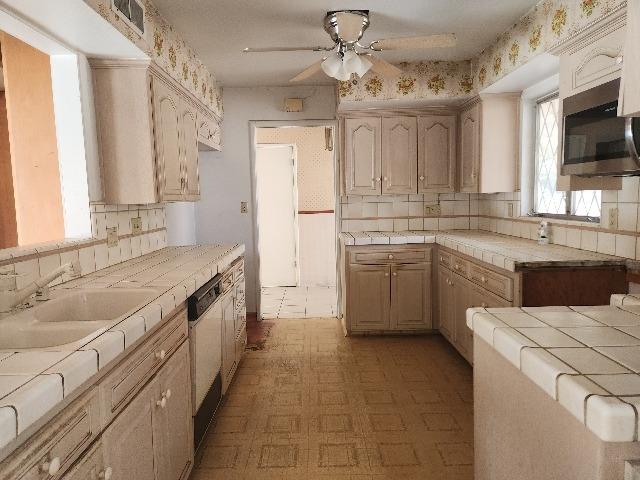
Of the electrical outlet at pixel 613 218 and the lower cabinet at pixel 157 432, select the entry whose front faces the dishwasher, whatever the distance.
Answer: the electrical outlet

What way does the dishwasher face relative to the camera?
to the viewer's right

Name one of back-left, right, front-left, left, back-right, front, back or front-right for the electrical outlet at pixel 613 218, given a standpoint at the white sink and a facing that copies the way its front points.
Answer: front-left

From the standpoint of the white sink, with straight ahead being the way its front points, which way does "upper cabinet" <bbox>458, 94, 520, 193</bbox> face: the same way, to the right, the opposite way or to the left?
the opposite way

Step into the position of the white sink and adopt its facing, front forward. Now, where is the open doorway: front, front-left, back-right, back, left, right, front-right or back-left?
left

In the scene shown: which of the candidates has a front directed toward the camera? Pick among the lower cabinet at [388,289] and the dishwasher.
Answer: the lower cabinet

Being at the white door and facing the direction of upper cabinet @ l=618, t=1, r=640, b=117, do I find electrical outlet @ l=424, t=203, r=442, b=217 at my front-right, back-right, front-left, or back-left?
front-left

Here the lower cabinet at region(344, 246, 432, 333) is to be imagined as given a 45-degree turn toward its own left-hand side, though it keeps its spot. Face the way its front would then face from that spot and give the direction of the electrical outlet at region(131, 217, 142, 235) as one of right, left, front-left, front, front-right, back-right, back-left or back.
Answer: right

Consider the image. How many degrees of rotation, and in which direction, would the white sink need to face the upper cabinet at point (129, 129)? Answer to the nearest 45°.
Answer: approximately 135° to its left

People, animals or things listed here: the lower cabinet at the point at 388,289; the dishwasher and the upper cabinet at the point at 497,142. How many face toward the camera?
1

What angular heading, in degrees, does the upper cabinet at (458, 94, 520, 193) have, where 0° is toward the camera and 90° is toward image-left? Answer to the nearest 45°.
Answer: approximately 90°

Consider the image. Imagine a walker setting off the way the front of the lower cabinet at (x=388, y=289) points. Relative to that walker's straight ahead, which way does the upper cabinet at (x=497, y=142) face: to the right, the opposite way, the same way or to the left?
to the right

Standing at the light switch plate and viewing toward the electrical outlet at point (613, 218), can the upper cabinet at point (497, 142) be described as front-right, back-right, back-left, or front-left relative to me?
front-left

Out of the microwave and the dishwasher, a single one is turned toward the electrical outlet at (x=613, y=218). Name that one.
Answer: the dishwasher

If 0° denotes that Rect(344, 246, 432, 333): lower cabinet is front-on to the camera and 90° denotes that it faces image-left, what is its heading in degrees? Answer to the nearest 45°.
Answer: approximately 0°

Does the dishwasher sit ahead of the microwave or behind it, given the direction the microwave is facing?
ahead

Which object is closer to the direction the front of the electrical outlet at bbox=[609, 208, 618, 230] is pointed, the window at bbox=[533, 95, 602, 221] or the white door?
the white door

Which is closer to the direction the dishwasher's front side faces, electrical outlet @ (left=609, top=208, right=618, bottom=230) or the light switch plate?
the electrical outlet

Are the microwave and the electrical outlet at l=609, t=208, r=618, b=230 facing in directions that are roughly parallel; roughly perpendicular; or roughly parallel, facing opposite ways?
roughly parallel
